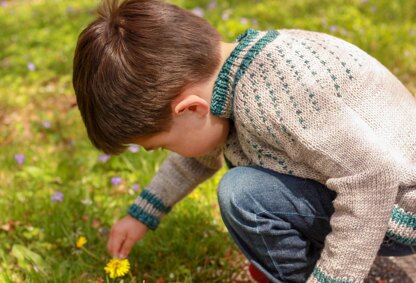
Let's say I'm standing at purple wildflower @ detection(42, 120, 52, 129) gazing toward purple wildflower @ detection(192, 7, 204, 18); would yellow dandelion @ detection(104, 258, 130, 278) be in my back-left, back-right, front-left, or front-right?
back-right

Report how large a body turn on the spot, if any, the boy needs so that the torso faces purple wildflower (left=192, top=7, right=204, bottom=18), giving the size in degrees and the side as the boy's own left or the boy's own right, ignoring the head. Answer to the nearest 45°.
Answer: approximately 90° to the boy's own right

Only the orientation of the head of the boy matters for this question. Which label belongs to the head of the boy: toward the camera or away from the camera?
away from the camera

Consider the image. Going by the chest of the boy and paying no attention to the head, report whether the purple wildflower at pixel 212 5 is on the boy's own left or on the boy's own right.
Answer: on the boy's own right

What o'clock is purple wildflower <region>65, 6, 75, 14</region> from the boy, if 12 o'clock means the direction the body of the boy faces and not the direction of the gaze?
The purple wildflower is roughly at 2 o'clock from the boy.

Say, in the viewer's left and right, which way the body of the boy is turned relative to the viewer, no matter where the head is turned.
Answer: facing to the left of the viewer
